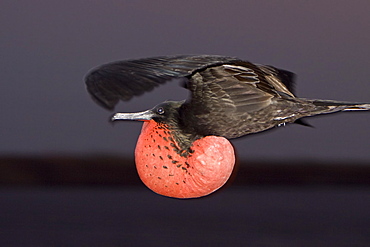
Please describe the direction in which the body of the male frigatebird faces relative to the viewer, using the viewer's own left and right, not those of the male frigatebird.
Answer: facing to the left of the viewer
